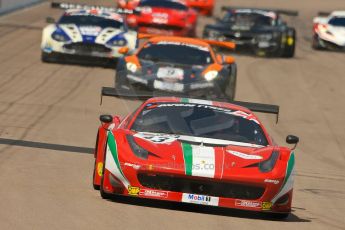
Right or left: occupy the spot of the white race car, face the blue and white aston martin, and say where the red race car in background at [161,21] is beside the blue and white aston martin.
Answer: right

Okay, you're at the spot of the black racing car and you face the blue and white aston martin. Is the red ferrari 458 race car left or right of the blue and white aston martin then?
left

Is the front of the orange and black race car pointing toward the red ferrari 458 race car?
yes

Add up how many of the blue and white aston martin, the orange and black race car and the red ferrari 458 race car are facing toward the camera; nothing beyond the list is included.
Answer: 3

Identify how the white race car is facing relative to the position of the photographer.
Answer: facing the viewer and to the left of the viewer

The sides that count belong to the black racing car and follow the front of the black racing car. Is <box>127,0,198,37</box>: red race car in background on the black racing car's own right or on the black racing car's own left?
on the black racing car's own right

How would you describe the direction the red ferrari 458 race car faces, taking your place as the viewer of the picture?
facing the viewer

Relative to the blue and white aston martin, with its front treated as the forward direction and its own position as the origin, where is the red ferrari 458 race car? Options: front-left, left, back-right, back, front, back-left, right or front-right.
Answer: front

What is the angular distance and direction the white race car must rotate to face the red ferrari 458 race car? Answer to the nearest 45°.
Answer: approximately 45° to its left

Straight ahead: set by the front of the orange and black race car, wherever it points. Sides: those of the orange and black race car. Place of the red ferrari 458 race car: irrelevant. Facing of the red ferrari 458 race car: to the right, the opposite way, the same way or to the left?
the same way

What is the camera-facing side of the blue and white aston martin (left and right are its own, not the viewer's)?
front
